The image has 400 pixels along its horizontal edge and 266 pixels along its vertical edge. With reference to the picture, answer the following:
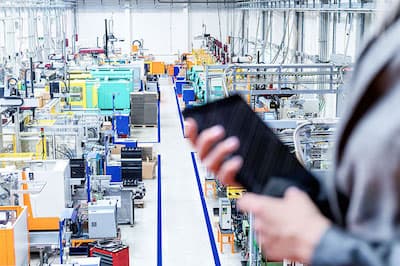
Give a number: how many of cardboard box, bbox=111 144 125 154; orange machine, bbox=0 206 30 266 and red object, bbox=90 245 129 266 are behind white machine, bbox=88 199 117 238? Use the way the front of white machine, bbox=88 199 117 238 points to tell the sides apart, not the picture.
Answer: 1

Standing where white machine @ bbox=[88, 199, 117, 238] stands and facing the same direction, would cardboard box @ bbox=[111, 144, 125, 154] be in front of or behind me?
behind

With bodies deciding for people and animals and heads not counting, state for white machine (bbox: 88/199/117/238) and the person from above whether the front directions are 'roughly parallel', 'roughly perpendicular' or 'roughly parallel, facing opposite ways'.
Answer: roughly perpendicular

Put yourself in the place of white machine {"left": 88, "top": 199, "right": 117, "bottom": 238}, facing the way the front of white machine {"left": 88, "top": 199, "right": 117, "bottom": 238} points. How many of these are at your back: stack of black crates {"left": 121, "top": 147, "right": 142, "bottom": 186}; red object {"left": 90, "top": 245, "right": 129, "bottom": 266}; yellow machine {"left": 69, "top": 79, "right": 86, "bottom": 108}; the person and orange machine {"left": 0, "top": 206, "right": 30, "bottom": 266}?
2

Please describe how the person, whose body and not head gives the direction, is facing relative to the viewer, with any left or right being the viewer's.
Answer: facing to the left of the viewer
